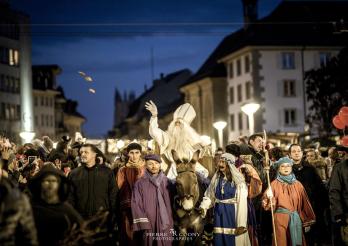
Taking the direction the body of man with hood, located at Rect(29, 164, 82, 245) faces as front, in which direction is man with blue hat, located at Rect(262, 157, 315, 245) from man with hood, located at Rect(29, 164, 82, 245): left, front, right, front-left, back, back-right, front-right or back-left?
back-left

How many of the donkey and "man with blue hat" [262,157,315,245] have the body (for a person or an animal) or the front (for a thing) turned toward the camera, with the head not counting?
2

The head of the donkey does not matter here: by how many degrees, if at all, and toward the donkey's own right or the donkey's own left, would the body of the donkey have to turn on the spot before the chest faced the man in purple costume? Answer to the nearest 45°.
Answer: approximately 90° to the donkey's own right

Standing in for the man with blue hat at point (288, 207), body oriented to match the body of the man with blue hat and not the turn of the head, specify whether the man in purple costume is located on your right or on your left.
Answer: on your right

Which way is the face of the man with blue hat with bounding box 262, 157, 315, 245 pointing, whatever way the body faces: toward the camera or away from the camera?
toward the camera

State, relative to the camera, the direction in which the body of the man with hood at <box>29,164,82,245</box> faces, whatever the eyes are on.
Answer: toward the camera

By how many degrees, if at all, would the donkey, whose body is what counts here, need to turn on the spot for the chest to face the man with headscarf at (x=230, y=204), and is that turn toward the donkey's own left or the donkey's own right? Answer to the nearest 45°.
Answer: approximately 45° to the donkey's own left

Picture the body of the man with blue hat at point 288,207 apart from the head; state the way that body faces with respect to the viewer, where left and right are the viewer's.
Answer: facing the viewer

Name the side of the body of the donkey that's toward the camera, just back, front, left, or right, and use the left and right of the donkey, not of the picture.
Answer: front

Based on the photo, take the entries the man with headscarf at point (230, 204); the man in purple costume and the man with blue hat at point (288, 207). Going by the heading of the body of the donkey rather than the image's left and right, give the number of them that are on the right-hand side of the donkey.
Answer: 1

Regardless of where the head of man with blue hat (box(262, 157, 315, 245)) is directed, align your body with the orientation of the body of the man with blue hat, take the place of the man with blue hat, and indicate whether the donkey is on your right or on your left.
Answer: on your right

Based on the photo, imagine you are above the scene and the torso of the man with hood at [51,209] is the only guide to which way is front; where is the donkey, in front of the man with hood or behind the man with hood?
behind

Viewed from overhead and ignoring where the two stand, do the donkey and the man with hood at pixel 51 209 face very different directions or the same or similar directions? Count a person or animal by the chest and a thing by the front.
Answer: same or similar directions
